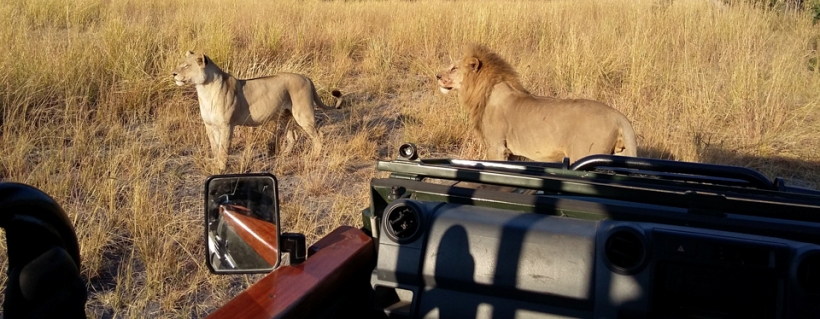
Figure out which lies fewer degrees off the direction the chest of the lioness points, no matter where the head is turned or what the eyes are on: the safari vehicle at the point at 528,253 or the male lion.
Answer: the safari vehicle

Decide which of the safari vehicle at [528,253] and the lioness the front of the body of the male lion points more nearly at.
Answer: the lioness

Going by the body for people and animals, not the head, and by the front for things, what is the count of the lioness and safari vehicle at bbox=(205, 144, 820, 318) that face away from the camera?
1

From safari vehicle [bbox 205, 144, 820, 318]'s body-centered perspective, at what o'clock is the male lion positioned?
The male lion is roughly at 12 o'clock from the safari vehicle.

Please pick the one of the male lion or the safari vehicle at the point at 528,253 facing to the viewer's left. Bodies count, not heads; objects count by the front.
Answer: the male lion

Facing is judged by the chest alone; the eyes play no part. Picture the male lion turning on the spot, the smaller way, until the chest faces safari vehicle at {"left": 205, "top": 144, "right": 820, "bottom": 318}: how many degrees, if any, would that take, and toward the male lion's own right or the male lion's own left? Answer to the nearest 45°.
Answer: approximately 90° to the male lion's own left

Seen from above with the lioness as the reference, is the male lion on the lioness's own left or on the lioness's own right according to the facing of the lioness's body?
on the lioness's own left

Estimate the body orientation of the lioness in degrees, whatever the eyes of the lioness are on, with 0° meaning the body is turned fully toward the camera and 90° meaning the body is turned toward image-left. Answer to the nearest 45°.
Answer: approximately 45°

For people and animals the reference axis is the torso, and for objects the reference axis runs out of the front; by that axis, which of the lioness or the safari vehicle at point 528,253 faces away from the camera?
the safari vehicle

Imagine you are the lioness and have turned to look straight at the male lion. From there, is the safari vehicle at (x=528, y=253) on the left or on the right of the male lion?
right

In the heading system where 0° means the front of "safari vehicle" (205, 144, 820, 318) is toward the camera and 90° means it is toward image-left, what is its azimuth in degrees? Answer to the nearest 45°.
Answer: approximately 180°

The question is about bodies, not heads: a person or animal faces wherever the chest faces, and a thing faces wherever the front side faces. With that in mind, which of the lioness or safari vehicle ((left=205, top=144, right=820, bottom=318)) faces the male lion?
the safari vehicle

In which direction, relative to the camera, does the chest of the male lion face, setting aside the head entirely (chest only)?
to the viewer's left
